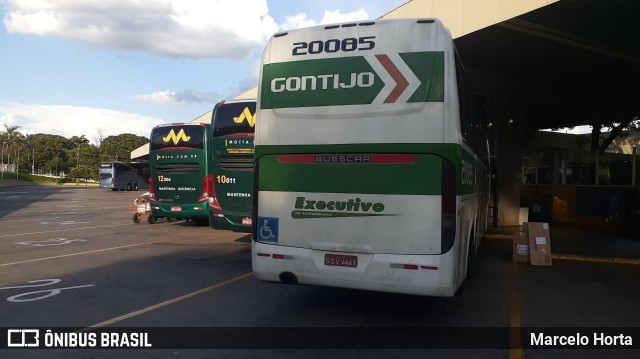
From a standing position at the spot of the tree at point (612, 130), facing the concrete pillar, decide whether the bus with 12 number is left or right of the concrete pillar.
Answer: right

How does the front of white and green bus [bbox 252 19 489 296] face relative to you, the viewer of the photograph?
facing away from the viewer

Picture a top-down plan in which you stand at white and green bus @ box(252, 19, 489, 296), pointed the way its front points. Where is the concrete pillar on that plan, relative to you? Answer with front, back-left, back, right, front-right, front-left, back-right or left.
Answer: front-right
